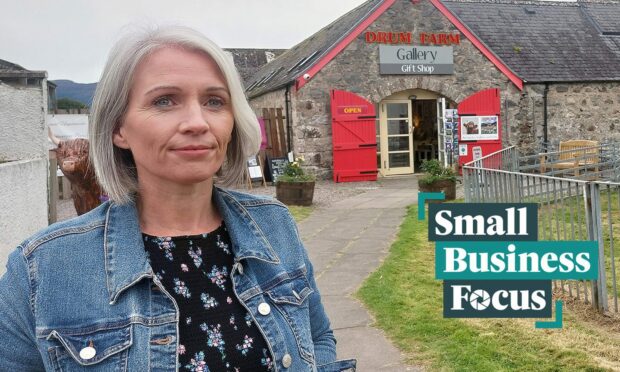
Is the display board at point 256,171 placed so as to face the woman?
yes

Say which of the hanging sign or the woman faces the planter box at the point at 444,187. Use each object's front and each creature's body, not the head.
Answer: the hanging sign

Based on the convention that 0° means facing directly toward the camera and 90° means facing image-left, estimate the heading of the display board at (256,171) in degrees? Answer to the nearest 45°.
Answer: approximately 0°
